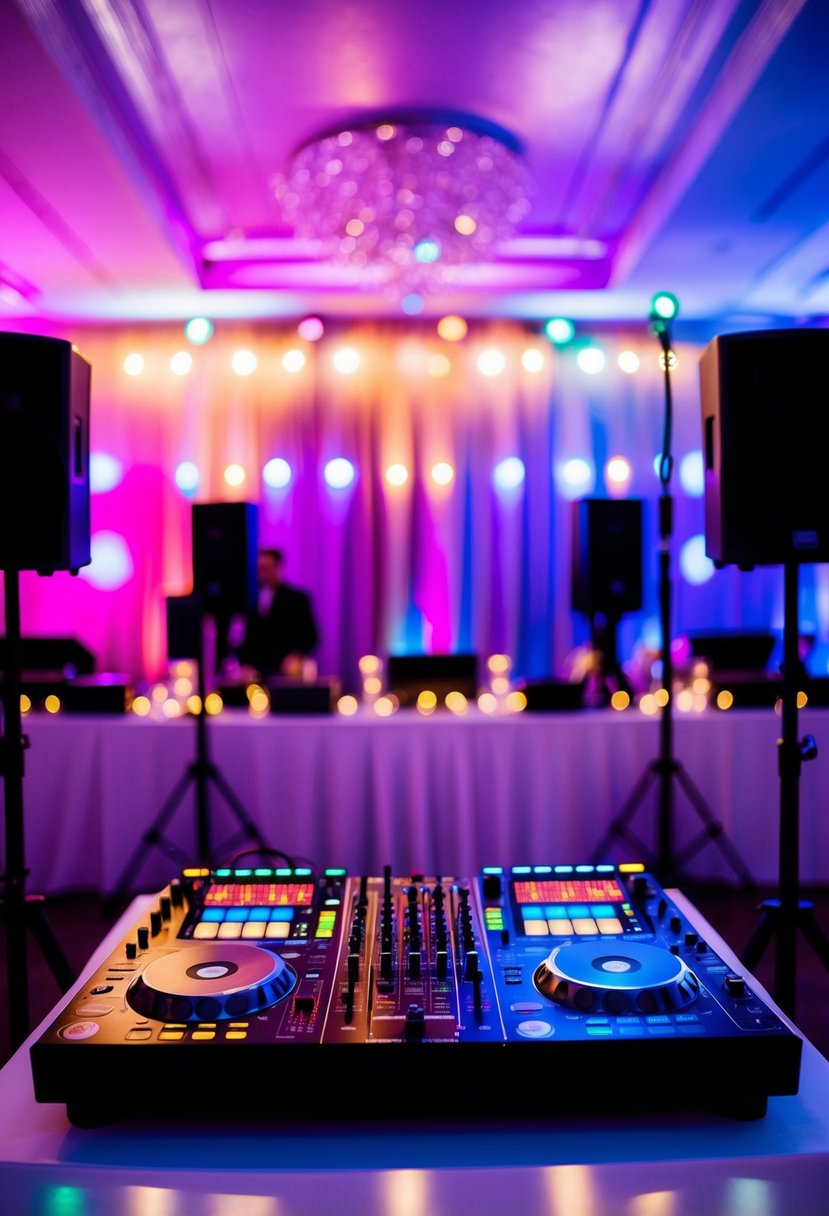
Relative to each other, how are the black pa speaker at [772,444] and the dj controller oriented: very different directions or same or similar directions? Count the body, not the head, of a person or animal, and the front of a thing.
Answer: same or similar directions

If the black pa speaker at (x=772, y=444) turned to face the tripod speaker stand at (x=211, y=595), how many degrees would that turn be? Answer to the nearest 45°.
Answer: approximately 180°

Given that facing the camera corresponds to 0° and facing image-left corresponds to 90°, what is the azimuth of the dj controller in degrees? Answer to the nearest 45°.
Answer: approximately 0°

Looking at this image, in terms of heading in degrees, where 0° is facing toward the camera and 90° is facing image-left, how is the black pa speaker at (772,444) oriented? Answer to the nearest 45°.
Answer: approximately 315°

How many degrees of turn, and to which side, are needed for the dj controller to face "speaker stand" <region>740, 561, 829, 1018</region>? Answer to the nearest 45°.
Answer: approximately 135° to its left

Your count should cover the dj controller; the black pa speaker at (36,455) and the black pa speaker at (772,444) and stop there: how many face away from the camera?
0

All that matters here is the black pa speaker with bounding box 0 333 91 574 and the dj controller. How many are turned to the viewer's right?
0

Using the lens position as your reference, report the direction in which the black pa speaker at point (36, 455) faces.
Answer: facing the viewer and to the left of the viewer

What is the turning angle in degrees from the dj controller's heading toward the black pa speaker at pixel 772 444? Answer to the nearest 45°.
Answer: approximately 135° to its left

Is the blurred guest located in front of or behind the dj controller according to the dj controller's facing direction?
behind
